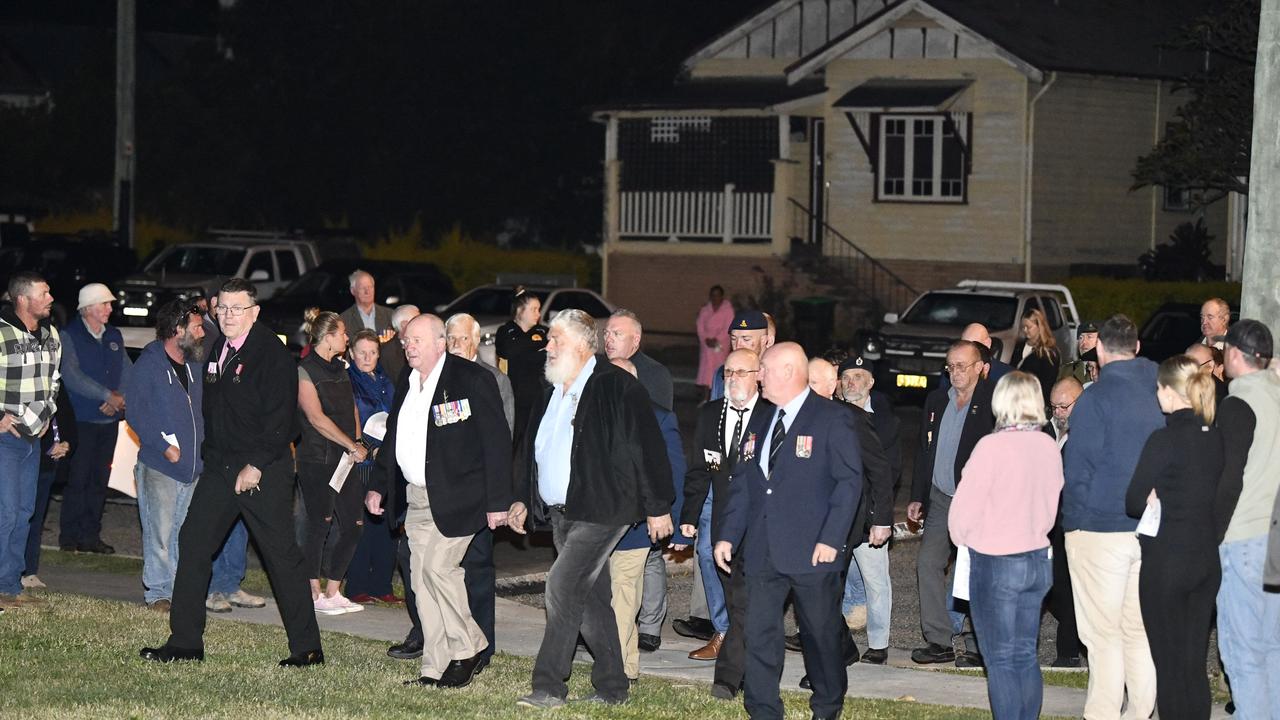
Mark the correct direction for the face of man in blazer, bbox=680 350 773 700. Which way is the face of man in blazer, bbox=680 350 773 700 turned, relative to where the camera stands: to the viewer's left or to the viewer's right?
to the viewer's left

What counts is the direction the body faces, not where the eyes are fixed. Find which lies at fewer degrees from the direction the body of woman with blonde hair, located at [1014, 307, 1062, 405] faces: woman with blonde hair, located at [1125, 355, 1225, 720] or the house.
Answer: the woman with blonde hair

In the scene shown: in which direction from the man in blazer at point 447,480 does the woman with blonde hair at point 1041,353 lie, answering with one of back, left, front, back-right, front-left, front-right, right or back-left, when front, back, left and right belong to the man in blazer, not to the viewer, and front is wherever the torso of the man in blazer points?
back

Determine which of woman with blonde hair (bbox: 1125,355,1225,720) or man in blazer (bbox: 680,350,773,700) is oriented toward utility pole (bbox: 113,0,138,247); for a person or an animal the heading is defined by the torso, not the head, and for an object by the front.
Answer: the woman with blonde hair

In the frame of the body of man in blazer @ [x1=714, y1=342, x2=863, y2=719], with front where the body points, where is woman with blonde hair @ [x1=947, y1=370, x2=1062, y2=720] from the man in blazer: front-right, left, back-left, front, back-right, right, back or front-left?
back-left

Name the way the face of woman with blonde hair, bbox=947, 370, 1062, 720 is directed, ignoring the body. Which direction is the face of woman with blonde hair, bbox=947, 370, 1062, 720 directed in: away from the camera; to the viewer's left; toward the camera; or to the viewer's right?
away from the camera

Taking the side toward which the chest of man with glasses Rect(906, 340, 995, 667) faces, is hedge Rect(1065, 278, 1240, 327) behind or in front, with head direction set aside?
behind

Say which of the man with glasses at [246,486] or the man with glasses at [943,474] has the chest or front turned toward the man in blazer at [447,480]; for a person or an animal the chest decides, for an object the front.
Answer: the man with glasses at [943,474]

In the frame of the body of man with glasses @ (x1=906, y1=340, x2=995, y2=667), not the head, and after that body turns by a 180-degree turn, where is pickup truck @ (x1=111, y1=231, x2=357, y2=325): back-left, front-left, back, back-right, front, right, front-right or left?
left
